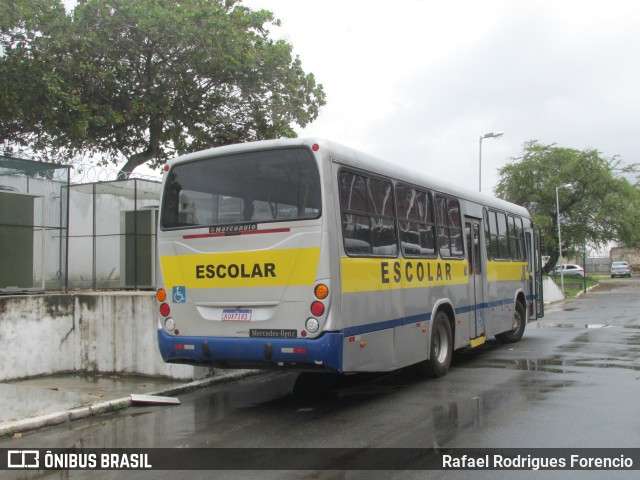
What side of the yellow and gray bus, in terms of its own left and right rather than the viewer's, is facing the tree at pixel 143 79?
left

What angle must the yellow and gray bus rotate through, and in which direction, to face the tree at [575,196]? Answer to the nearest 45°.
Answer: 0° — it already faces it

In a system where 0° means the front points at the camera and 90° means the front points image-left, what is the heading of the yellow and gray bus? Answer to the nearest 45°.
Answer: approximately 225°

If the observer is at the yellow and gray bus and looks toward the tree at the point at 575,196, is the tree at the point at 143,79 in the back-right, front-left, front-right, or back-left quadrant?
front-left

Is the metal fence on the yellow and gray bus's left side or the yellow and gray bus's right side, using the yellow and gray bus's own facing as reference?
on its left

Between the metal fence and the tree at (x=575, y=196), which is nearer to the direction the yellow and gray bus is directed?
the tree
